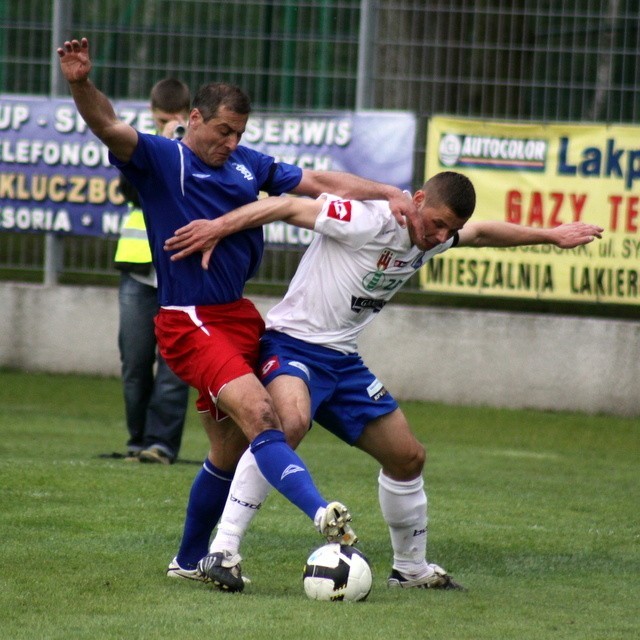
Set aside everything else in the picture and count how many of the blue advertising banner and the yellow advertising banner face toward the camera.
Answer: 2

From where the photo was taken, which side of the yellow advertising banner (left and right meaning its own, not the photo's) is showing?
front

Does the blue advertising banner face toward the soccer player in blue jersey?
yes

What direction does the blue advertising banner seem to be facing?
toward the camera

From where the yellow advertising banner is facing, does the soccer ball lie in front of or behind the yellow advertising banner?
in front

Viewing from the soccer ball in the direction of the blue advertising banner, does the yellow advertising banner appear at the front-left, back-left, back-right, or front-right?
front-right

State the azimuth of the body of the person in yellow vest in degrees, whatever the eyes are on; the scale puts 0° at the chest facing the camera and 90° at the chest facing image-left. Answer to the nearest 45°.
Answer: approximately 315°

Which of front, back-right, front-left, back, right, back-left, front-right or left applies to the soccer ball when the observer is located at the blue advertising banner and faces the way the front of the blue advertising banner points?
front
